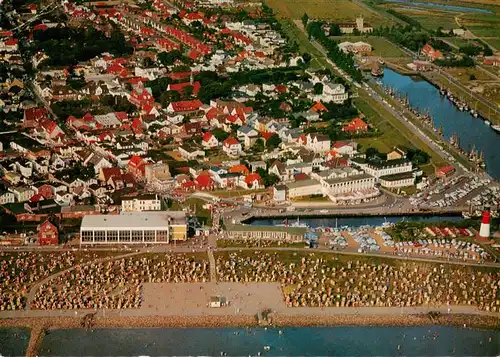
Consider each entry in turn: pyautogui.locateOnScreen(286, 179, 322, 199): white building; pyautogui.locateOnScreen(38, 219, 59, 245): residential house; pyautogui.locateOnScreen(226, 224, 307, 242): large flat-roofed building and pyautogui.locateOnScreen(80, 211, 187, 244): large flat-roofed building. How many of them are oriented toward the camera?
4

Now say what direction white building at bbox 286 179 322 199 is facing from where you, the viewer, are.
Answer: facing the viewer

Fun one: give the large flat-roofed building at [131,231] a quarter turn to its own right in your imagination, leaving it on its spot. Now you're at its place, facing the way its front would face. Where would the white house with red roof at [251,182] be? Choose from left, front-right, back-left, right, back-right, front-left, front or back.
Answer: back-right

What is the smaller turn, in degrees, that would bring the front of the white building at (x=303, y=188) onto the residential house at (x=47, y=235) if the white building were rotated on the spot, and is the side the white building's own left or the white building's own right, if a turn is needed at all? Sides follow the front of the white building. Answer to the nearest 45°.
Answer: approximately 45° to the white building's own right

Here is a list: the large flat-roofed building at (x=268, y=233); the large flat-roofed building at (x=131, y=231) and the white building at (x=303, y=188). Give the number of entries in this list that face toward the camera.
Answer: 3

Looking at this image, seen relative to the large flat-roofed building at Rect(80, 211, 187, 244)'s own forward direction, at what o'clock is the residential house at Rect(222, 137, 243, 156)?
The residential house is roughly at 7 o'clock from the large flat-roofed building.

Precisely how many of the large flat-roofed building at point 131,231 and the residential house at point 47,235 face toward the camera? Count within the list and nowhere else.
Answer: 2

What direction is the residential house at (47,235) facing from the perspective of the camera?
toward the camera

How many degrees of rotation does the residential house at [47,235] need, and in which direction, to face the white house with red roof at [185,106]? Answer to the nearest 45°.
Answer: approximately 135° to its left

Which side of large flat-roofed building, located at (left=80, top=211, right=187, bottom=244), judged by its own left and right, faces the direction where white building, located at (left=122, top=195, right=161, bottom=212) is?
back

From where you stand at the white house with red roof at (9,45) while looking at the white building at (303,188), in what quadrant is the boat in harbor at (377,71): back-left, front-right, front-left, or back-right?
front-left
